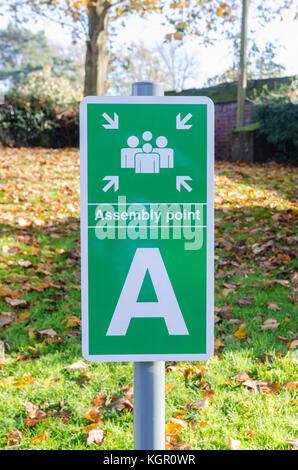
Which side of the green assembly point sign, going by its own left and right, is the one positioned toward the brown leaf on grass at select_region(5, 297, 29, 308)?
back

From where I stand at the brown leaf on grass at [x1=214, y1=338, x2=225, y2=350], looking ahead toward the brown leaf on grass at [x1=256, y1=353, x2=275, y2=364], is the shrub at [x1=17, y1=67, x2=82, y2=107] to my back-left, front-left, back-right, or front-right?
back-left

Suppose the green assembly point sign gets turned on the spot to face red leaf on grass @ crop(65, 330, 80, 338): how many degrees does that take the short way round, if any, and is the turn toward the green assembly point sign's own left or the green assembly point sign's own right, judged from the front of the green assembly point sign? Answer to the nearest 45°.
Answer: approximately 180°

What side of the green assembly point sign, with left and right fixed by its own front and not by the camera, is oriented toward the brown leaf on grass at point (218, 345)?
back

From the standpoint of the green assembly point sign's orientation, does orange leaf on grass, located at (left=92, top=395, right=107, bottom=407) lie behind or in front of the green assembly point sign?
behind

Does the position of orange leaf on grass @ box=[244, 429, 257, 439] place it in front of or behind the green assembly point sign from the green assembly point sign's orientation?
behind

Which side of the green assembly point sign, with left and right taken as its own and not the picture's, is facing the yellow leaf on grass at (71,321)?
back

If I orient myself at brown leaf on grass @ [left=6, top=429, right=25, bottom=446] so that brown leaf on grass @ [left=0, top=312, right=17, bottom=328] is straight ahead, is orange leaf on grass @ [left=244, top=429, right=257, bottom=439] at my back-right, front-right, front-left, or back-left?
back-right

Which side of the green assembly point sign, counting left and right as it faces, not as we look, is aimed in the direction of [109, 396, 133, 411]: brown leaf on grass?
back

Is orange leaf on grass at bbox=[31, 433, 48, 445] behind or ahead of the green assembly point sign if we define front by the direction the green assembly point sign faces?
behind

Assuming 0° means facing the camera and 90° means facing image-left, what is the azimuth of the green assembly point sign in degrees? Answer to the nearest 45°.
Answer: approximately 0°
